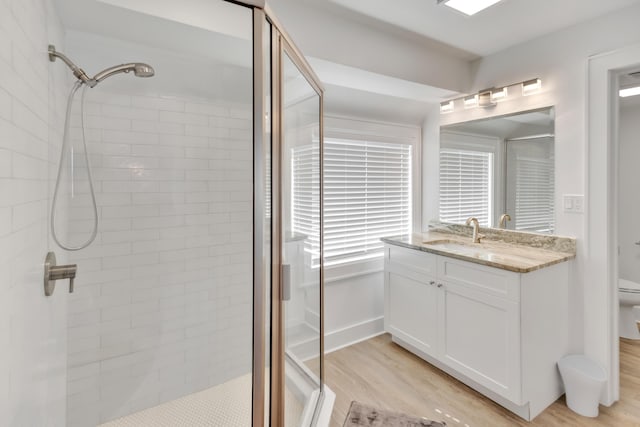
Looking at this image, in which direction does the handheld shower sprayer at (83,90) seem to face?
to the viewer's right

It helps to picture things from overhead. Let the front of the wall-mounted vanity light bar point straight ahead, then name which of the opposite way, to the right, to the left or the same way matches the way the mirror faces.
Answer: the same way

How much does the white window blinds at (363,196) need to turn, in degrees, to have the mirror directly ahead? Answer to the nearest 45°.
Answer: approximately 45° to its left

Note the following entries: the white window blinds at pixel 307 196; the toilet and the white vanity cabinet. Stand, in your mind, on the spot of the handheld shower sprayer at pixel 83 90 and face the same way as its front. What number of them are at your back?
0

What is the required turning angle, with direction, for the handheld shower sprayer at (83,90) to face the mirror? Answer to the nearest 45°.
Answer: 0° — it already faces it

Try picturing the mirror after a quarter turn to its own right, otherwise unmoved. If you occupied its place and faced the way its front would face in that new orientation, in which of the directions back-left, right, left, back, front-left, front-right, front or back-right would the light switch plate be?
back

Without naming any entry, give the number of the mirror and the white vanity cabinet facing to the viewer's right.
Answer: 0

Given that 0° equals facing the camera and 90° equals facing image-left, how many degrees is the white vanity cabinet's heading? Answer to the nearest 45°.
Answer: approximately 45°
